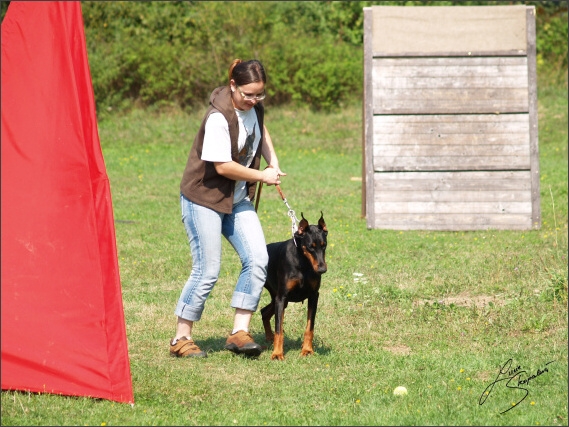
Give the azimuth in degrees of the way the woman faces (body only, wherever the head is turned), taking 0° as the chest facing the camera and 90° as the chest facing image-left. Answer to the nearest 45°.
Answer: approximately 315°

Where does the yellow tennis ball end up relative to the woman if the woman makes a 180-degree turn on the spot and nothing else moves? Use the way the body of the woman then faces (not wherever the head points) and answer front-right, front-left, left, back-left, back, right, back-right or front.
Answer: back

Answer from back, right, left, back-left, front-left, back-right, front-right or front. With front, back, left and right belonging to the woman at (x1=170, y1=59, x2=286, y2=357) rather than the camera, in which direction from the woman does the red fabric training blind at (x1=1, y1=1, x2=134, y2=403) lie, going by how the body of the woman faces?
right

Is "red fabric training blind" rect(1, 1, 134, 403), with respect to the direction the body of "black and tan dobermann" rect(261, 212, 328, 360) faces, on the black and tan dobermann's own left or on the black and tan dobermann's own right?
on the black and tan dobermann's own right

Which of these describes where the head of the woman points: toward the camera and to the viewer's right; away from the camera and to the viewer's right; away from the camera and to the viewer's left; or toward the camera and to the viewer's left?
toward the camera and to the viewer's right

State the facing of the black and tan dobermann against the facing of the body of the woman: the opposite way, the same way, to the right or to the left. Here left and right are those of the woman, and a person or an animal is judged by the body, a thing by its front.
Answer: the same way

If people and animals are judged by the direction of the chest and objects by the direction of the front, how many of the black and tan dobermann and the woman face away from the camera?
0

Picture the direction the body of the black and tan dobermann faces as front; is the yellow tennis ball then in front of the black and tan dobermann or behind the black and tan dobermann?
in front
